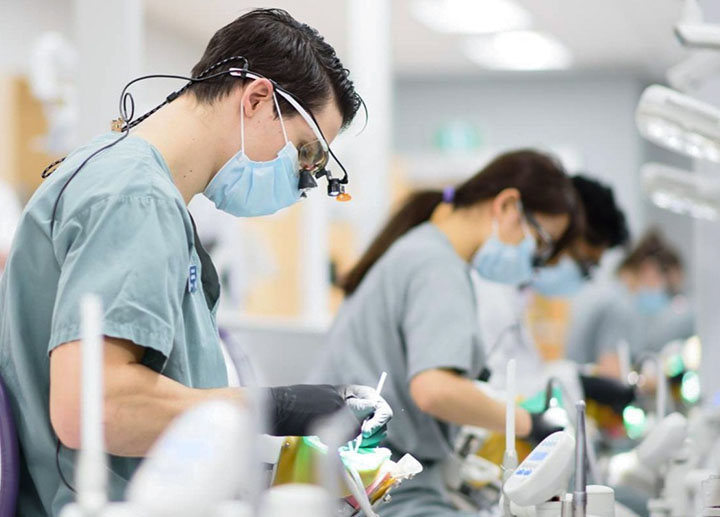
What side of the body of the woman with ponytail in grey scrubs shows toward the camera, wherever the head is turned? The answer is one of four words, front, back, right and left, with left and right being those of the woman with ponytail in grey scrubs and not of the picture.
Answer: right

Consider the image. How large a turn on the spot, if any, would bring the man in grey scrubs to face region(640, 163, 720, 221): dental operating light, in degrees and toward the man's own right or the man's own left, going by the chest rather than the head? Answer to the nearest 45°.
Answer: approximately 45° to the man's own left

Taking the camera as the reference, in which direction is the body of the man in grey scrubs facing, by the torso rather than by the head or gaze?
to the viewer's right

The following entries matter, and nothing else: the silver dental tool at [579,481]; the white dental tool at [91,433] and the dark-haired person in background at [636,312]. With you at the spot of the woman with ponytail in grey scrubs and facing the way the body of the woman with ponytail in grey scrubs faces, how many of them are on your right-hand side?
2

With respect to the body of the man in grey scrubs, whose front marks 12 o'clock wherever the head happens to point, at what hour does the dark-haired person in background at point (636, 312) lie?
The dark-haired person in background is roughly at 10 o'clock from the man in grey scrubs.

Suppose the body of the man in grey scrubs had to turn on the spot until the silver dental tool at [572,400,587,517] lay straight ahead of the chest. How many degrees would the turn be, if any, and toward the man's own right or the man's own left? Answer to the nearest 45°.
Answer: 0° — they already face it

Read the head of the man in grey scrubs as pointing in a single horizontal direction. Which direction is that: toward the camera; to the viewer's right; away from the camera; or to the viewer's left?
to the viewer's right

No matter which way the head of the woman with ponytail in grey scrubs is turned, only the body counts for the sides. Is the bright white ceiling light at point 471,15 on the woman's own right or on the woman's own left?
on the woman's own left

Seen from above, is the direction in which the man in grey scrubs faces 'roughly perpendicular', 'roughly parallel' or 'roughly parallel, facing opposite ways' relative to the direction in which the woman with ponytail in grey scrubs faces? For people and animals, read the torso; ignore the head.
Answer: roughly parallel

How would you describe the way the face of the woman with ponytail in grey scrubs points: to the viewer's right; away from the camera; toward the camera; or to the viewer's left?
to the viewer's right

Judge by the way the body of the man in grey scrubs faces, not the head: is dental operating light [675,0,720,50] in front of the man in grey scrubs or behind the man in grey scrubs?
in front

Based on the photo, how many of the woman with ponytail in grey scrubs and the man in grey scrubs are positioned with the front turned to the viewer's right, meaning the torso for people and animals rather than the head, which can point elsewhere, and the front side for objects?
2
